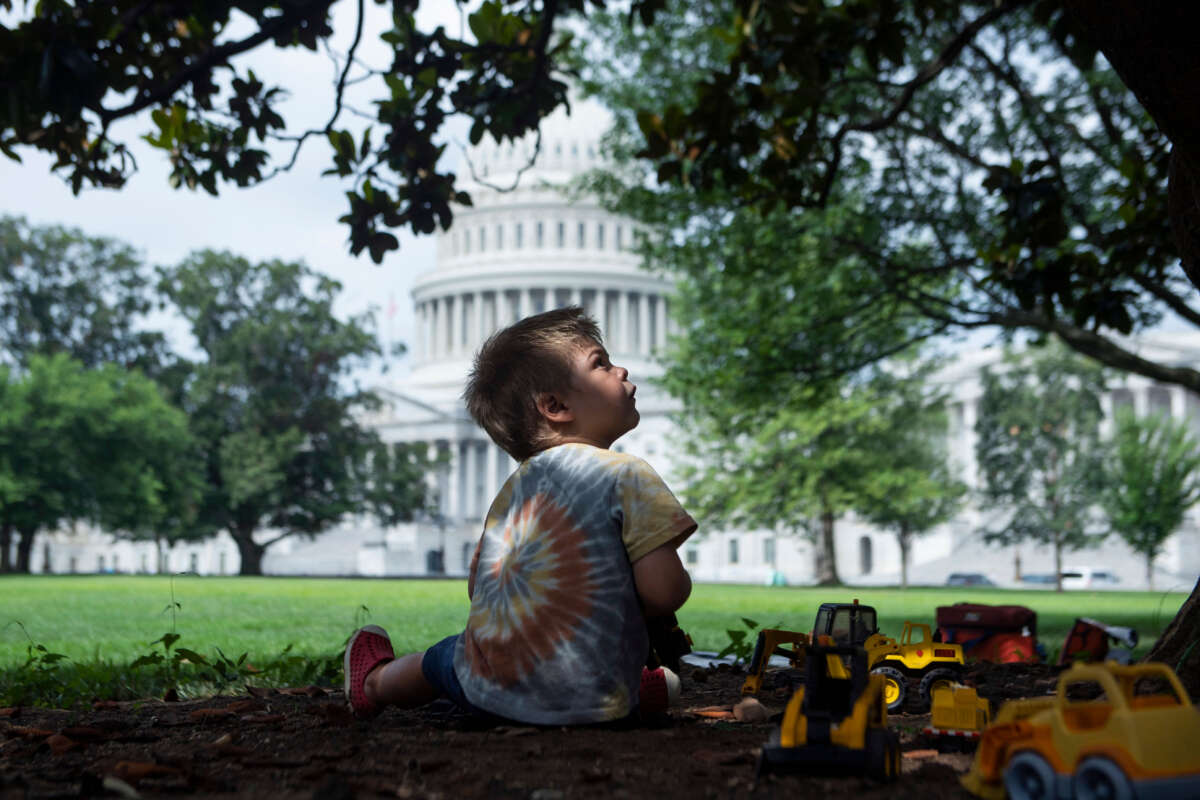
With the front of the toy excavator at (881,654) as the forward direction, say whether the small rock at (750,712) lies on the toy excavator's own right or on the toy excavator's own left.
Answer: on the toy excavator's own left

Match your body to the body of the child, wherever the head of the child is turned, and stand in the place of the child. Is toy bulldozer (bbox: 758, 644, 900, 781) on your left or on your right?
on your right

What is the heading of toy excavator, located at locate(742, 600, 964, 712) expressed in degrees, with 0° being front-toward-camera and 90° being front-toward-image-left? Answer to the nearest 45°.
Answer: approximately 90°

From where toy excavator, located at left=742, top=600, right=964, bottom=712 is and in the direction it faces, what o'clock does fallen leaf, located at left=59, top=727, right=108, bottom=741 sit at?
The fallen leaf is roughly at 11 o'clock from the toy excavator.

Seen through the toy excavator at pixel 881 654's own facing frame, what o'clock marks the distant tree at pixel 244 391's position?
The distant tree is roughly at 2 o'clock from the toy excavator.

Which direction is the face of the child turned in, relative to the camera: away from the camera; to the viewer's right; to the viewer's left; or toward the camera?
to the viewer's right

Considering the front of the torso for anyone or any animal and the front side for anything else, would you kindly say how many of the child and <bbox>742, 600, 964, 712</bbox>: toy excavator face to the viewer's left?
1

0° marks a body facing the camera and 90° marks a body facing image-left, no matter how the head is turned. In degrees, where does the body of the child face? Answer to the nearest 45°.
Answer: approximately 225°
